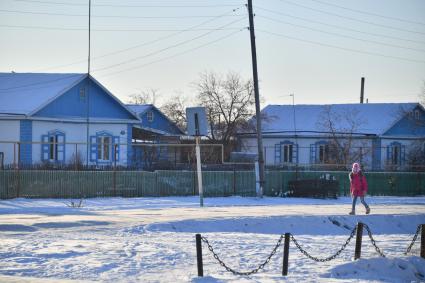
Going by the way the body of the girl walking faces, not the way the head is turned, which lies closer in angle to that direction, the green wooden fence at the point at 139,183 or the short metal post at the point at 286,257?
the short metal post

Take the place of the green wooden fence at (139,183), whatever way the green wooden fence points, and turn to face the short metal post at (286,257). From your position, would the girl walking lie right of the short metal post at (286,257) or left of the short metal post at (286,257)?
left

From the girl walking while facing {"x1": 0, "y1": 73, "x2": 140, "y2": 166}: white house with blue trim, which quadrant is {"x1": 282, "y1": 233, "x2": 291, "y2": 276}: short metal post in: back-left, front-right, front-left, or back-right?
back-left

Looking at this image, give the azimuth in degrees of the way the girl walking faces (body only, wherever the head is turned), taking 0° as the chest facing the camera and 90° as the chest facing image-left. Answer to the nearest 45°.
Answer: approximately 45°

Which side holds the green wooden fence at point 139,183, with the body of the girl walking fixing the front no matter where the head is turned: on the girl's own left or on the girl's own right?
on the girl's own right

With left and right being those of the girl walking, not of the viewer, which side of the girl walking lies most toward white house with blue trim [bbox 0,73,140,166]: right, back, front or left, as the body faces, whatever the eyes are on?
right

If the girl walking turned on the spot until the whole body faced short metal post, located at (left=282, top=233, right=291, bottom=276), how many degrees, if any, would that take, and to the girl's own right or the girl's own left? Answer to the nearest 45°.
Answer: approximately 45° to the girl's own left
